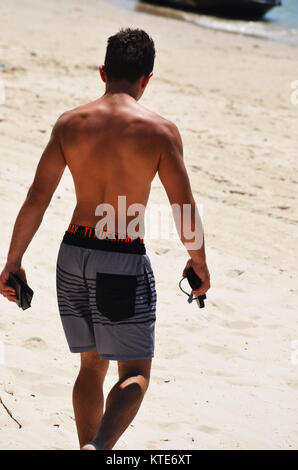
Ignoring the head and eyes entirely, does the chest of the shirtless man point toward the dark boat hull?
yes

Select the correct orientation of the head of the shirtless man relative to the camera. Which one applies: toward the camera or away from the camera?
away from the camera

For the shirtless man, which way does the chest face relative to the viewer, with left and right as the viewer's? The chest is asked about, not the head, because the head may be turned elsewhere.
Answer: facing away from the viewer
